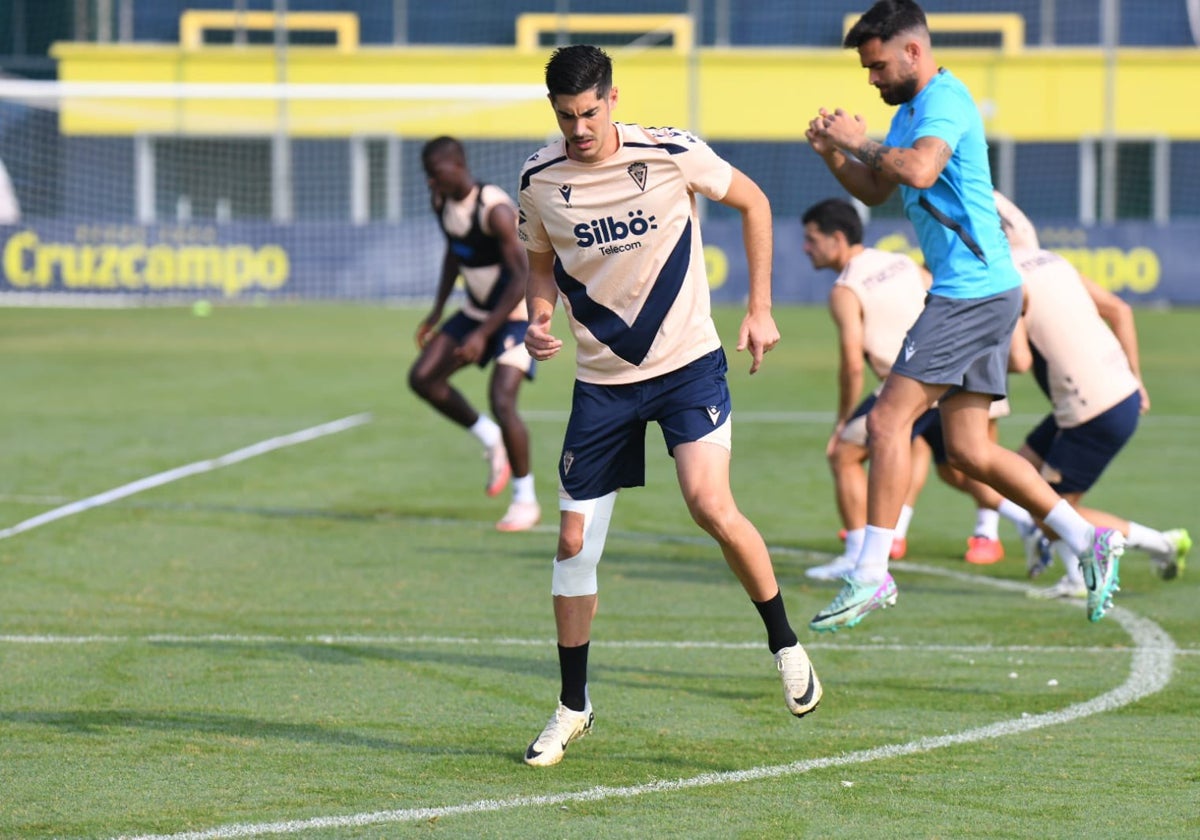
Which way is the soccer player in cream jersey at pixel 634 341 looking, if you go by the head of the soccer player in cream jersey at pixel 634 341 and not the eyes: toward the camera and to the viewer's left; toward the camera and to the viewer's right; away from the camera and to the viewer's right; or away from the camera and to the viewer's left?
toward the camera and to the viewer's left

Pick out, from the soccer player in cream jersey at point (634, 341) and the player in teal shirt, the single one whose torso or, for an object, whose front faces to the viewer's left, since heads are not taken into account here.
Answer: the player in teal shirt

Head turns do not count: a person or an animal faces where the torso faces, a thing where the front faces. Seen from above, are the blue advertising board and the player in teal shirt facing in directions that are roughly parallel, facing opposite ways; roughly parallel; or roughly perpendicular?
roughly perpendicular

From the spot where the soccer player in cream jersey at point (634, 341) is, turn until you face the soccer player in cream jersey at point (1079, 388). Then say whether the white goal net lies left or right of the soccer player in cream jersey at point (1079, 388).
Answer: left

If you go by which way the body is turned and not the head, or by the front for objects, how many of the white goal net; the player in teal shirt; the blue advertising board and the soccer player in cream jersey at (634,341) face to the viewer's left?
1

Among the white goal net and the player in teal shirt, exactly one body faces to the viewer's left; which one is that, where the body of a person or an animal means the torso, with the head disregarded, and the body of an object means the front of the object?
the player in teal shirt

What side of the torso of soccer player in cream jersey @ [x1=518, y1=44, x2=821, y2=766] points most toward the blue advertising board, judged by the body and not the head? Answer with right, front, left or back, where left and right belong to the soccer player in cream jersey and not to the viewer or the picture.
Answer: back

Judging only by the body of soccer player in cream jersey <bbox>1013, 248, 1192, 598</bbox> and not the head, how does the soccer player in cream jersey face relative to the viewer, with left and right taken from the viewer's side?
facing away from the viewer and to the left of the viewer

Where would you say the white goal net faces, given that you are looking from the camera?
facing the viewer

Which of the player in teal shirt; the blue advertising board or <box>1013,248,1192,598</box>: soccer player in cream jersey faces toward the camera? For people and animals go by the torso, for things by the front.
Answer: the blue advertising board

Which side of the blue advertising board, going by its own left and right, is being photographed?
front

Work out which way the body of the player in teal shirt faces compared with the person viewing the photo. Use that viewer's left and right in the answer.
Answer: facing to the left of the viewer

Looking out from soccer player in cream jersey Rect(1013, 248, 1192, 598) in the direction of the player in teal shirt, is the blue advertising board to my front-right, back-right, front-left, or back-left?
back-right

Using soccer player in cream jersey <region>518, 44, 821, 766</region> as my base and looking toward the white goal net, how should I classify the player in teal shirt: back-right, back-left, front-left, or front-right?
front-right
